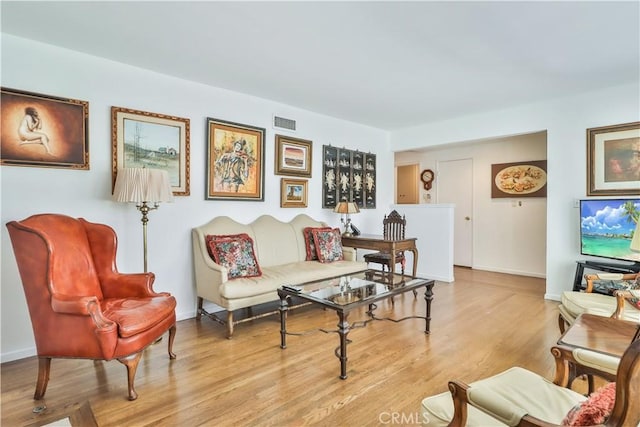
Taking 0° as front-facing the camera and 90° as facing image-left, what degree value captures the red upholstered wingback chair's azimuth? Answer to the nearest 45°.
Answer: approximately 315°

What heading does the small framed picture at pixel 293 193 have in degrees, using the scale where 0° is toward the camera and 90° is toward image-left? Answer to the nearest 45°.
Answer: approximately 315°

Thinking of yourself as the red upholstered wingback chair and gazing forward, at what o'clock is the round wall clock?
The round wall clock is roughly at 10 o'clock from the red upholstered wingback chair.

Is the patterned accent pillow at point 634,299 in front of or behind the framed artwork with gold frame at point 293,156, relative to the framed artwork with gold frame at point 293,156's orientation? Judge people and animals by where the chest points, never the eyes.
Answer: in front

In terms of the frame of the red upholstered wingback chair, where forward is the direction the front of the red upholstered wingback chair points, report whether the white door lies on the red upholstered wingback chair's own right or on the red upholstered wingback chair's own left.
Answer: on the red upholstered wingback chair's own left

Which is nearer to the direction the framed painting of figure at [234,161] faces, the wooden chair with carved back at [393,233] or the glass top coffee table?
the glass top coffee table

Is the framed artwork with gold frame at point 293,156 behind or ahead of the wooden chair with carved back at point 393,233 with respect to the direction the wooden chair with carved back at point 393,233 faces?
ahead

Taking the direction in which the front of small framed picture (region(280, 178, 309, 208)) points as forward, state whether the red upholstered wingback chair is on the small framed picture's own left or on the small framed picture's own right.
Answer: on the small framed picture's own right

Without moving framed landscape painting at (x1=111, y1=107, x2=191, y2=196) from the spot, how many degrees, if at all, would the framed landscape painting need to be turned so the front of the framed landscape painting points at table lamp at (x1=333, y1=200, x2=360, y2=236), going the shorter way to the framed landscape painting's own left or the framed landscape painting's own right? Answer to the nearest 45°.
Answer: approximately 45° to the framed landscape painting's own left
